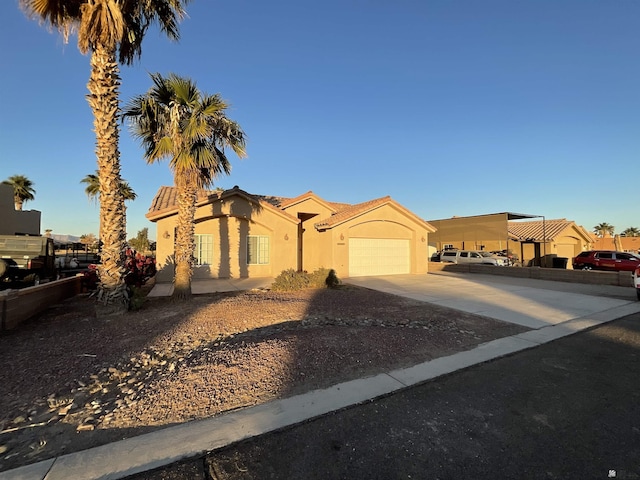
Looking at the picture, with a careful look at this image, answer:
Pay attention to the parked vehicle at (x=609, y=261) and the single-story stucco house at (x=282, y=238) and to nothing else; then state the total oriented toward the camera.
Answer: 1

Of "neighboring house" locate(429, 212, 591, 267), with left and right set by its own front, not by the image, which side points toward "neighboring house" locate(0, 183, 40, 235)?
right

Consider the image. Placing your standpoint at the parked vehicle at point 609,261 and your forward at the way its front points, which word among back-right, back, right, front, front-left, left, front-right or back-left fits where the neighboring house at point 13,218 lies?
back-right

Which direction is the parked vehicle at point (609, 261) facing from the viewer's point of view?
to the viewer's right

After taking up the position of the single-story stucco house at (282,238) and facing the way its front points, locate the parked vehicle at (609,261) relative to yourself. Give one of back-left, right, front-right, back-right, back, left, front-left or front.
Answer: left

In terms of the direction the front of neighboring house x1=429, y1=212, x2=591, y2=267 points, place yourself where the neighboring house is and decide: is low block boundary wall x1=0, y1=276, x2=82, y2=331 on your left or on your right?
on your right

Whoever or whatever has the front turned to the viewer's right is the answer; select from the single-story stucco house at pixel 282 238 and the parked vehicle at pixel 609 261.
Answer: the parked vehicle

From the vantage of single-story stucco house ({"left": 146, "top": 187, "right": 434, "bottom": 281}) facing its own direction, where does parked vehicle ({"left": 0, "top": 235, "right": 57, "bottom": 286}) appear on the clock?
The parked vehicle is roughly at 2 o'clock from the single-story stucco house.

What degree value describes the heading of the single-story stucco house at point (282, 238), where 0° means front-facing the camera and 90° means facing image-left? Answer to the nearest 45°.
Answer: approximately 0°
